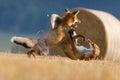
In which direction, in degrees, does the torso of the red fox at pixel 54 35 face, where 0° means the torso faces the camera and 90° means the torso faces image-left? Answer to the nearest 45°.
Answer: approximately 270°
